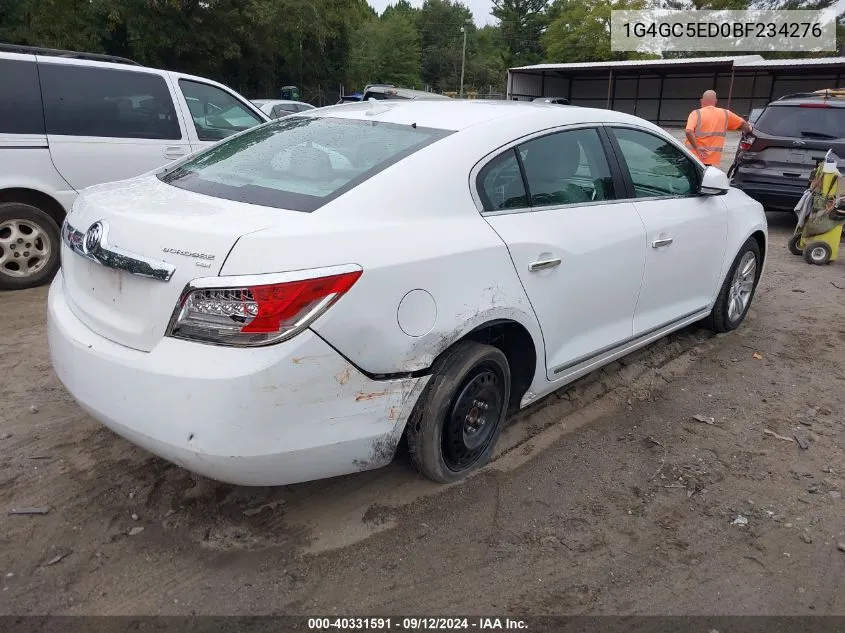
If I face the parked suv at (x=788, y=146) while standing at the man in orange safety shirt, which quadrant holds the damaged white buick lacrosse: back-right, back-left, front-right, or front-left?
back-right

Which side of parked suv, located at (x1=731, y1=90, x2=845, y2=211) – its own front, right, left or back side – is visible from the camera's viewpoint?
back

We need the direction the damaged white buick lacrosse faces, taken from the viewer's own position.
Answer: facing away from the viewer and to the right of the viewer

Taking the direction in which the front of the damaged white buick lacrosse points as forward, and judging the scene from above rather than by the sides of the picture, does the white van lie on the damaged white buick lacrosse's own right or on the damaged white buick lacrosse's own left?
on the damaged white buick lacrosse's own left

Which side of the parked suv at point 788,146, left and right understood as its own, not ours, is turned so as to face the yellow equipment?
back

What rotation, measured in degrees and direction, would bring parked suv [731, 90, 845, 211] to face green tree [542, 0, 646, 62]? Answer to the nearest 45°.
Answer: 0° — it already faces it
